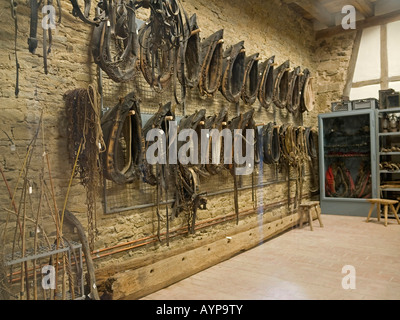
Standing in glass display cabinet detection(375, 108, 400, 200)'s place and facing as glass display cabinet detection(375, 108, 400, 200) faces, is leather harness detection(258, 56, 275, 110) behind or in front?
in front

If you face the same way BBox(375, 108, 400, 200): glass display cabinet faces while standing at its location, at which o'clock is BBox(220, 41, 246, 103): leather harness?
The leather harness is roughly at 1 o'clock from the glass display cabinet.

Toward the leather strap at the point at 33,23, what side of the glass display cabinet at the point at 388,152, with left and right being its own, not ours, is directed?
front

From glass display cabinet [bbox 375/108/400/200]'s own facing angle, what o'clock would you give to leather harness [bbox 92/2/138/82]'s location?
The leather harness is roughly at 1 o'clock from the glass display cabinet.

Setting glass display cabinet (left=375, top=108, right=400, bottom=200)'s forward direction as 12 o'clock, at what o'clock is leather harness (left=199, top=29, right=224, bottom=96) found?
The leather harness is roughly at 1 o'clock from the glass display cabinet.

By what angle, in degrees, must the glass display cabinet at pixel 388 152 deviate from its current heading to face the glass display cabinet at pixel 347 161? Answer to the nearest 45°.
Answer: approximately 90° to its right

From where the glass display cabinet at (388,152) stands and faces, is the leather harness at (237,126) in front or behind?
in front

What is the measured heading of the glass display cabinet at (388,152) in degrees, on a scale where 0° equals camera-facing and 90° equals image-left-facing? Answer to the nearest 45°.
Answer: approximately 0°

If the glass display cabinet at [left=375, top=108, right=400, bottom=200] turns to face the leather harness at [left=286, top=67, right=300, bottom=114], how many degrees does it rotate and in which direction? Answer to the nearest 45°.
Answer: approximately 45° to its right
